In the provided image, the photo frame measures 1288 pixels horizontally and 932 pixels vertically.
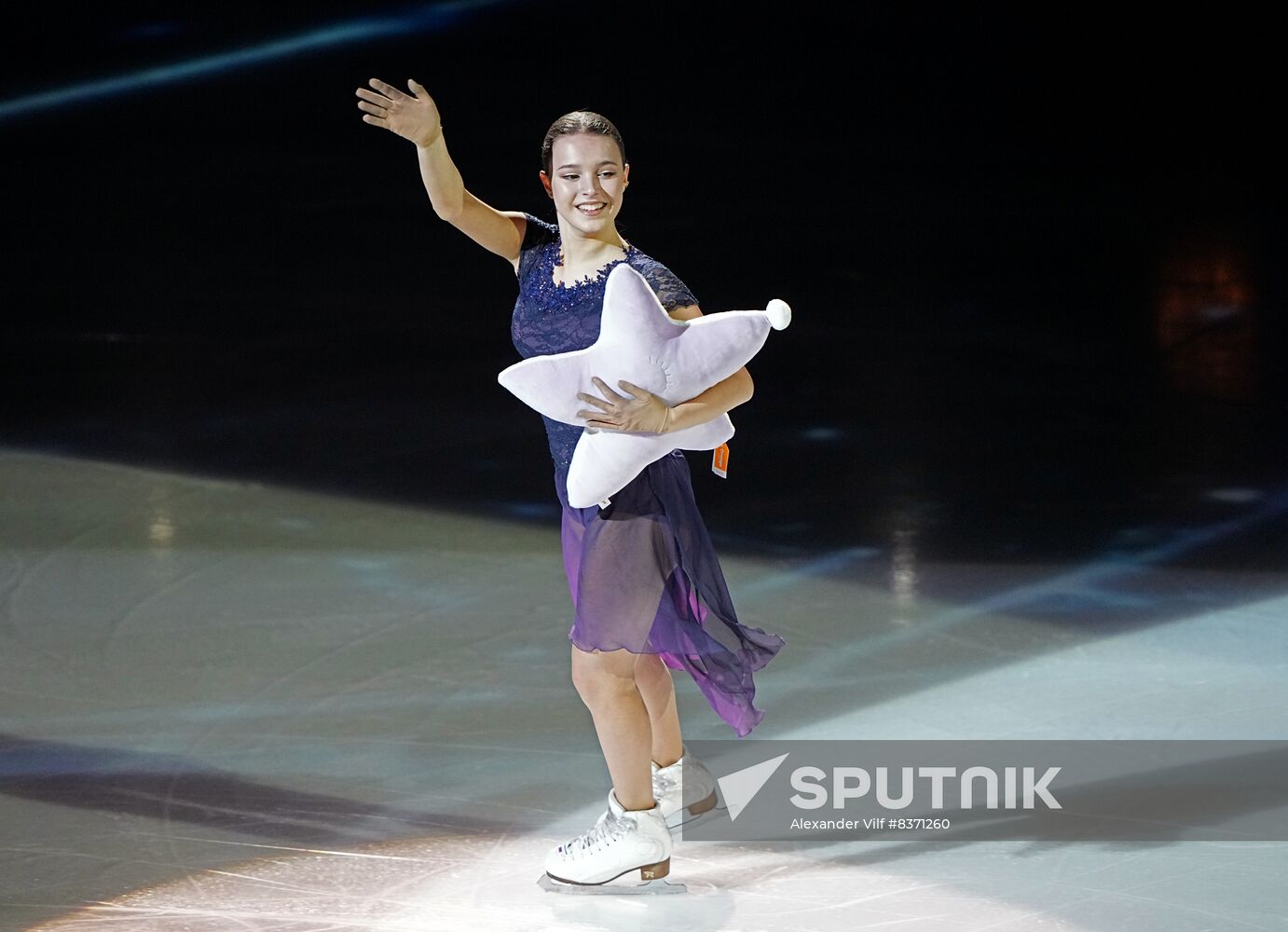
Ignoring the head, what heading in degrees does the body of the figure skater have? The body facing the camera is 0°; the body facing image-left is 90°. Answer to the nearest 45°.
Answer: approximately 45°
